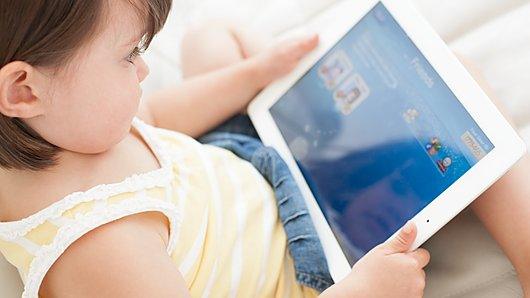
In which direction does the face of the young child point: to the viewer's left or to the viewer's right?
to the viewer's right

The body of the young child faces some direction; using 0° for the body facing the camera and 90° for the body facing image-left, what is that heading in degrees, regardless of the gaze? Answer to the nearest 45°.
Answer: approximately 270°
